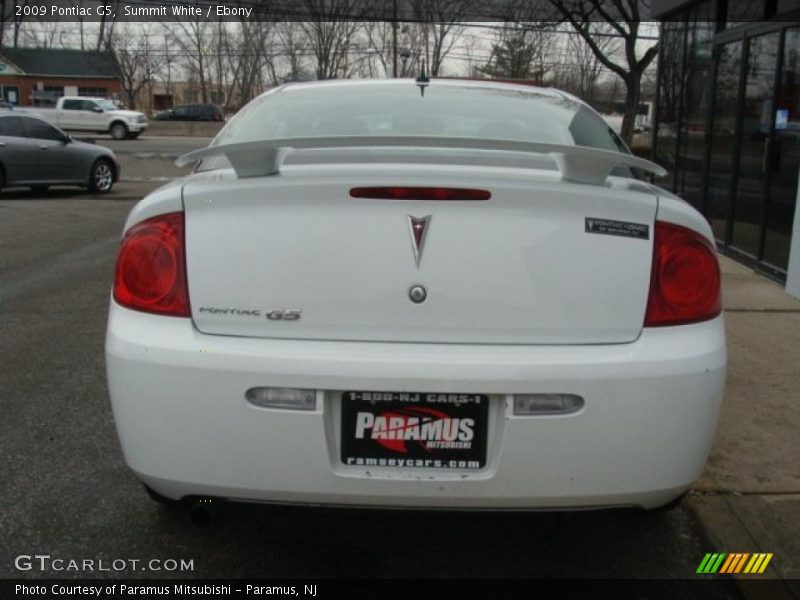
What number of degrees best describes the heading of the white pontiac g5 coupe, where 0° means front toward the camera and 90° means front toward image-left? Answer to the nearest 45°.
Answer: approximately 180°

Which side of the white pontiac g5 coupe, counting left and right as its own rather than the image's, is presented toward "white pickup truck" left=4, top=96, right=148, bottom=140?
front

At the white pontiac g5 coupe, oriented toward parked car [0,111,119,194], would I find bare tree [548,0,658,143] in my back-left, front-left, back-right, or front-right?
front-right

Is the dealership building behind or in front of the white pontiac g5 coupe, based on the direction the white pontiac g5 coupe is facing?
in front

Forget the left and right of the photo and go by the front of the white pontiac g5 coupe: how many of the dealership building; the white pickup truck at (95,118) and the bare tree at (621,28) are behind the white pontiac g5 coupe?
0

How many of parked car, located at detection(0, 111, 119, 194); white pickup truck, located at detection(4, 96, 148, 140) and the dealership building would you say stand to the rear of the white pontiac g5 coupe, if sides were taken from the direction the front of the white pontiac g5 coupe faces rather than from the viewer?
0

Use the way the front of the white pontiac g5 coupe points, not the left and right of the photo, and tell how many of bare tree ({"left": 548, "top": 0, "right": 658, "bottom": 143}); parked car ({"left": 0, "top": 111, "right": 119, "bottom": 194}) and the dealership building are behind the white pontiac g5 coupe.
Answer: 0
